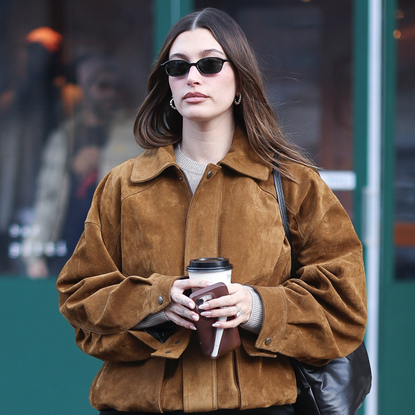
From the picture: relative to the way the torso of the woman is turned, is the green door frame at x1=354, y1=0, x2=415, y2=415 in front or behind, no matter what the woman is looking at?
behind

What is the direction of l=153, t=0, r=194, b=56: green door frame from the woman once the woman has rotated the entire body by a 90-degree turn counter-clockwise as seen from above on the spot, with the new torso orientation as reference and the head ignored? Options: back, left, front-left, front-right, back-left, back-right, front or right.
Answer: left

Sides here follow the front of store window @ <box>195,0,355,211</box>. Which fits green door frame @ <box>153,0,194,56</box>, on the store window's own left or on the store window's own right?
on the store window's own right

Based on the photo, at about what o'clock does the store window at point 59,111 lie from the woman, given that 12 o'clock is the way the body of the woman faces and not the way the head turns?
The store window is roughly at 5 o'clock from the woman.

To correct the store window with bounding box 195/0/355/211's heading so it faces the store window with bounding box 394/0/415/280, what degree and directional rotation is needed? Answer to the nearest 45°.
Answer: approximately 90° to its left

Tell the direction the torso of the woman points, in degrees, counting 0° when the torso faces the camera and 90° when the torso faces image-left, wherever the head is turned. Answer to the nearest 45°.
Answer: approximately 0°

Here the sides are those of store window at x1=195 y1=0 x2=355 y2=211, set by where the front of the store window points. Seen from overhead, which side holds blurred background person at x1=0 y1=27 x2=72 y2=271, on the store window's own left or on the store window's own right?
on the store window's own right

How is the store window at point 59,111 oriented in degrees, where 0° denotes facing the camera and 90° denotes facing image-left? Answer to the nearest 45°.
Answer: approximately 0°

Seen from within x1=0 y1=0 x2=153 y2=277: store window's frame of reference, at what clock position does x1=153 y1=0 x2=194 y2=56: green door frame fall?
The green door frame is roughly at 10 o'clock from the store window.

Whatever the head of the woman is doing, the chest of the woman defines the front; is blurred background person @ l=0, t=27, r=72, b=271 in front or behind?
behind

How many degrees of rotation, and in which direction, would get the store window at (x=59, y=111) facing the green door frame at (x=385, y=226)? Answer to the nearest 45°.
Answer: approximately 90° to its left

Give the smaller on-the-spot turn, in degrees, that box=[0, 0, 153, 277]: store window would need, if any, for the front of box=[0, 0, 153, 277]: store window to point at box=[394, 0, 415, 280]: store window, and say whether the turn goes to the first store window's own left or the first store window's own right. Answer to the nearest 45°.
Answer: approximately 90° to the first store window's own left
